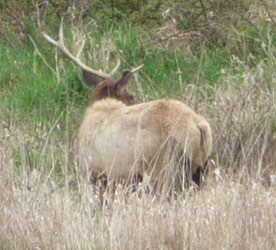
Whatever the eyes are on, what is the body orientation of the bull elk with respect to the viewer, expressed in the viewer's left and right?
facing away from the viewer and to the left of the viewer
